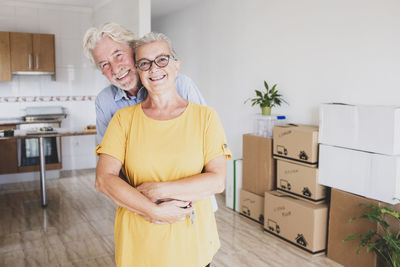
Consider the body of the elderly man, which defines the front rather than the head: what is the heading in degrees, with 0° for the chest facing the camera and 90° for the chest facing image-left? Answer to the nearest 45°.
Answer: approximately 0°

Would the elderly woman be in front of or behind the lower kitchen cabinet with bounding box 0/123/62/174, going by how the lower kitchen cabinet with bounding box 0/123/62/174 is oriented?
in front

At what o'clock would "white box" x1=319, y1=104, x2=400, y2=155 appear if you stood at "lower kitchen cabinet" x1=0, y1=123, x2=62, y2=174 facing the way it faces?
The white box is roughly at 11 o'clock from the lower kitchen cabinet.

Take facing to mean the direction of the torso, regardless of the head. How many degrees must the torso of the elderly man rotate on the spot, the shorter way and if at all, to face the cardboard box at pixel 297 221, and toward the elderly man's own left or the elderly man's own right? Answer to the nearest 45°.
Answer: approximately 135° to the elderly man's own left

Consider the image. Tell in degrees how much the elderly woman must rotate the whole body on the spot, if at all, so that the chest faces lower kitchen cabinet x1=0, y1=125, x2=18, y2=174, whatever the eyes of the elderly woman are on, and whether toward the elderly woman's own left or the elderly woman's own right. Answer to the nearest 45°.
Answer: approximately 135° to the elderly woman's own right

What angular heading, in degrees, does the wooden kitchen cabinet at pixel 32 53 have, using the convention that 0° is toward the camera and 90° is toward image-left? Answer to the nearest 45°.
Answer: approximately 0°

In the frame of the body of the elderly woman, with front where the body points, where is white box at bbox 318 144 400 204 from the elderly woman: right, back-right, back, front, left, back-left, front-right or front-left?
back-left
